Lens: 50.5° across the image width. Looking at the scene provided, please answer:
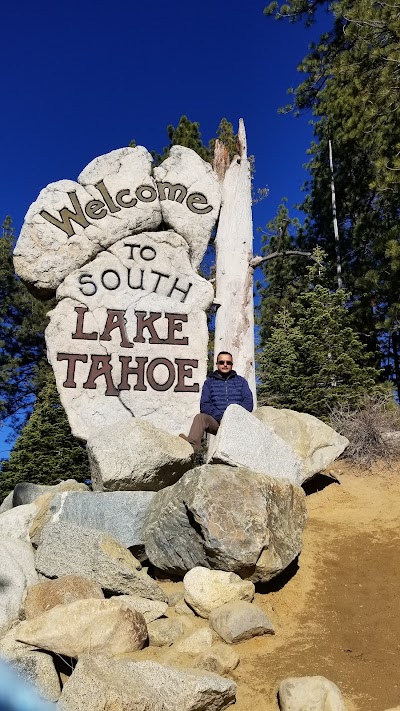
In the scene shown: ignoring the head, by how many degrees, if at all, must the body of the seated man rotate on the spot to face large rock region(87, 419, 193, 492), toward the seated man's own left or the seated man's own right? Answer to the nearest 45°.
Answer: approximately 45° to the seated man's own right

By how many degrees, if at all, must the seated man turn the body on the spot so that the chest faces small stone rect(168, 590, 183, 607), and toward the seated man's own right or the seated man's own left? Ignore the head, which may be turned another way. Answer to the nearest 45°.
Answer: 0° — they already face it

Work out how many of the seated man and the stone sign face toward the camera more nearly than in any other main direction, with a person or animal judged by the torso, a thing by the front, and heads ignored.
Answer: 2

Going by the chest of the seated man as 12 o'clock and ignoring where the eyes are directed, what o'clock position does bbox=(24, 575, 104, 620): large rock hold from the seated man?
The large rock is roughly at 1 o'clock from the seated man.

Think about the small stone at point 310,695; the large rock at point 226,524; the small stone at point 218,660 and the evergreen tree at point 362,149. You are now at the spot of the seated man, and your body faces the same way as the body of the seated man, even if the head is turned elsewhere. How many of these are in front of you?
3

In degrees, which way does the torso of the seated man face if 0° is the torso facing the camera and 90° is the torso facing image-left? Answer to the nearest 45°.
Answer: approximately 0°

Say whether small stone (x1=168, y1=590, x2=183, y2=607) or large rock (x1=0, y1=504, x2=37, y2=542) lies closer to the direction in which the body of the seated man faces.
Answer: the small stone
